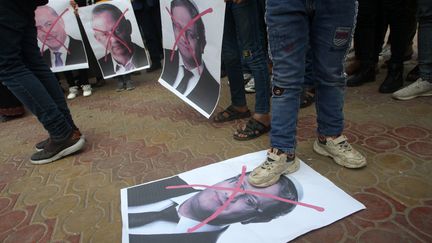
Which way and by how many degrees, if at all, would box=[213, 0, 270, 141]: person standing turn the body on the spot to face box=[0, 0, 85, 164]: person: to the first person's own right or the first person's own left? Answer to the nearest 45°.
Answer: approximately 45° to the first person's own right

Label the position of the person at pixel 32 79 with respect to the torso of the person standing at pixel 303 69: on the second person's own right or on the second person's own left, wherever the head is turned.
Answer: on the second person's own right

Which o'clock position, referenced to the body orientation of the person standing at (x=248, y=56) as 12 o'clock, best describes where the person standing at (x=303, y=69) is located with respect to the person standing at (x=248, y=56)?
the person standing at (x=303, y=69) is roughly at 10 o'clock from the person standing at (x=248, y=56).
